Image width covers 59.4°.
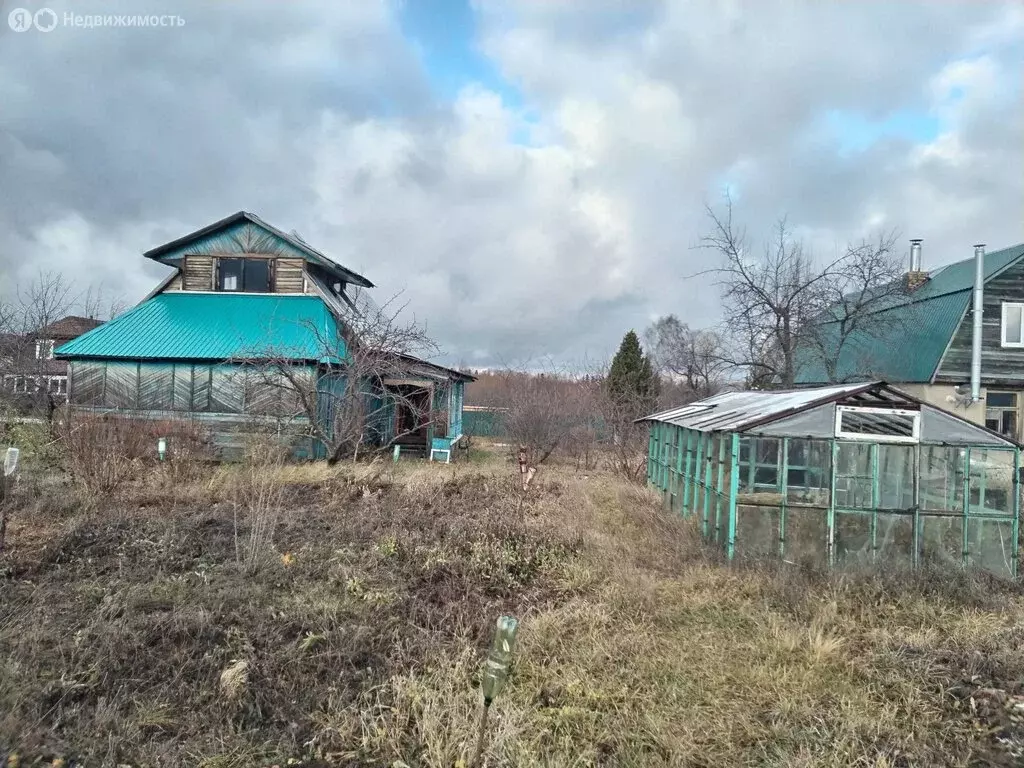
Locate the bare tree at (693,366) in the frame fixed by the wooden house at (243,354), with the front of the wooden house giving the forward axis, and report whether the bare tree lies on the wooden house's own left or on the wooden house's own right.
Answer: on the wooden house's own left

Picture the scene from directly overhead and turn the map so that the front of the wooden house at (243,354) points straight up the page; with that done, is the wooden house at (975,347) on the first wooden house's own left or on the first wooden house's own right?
on the first wooden house's own left

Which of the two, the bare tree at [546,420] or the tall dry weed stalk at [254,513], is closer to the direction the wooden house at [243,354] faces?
the tall dry weed stalk

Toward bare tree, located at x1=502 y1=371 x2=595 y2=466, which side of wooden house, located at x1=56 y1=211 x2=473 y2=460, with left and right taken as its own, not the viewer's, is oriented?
left

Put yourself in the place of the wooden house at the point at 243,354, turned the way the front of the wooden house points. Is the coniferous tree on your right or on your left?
on your left

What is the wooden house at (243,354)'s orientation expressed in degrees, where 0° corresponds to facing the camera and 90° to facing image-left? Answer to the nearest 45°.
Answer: approximately 0°

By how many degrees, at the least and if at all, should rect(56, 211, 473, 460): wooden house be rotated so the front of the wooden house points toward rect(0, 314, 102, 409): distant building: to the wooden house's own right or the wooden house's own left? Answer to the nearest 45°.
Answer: approximately 135° to the wooden house's own right

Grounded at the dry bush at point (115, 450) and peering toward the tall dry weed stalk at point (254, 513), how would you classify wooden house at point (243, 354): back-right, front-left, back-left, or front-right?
back-left

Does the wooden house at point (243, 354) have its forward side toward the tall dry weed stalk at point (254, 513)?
yes
